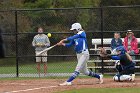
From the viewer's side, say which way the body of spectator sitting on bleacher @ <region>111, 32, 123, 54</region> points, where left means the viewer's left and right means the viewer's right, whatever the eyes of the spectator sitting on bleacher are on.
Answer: facing the viewer

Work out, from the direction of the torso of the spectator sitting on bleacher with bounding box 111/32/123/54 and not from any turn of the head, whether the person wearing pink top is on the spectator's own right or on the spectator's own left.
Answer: on the spectator's own left
